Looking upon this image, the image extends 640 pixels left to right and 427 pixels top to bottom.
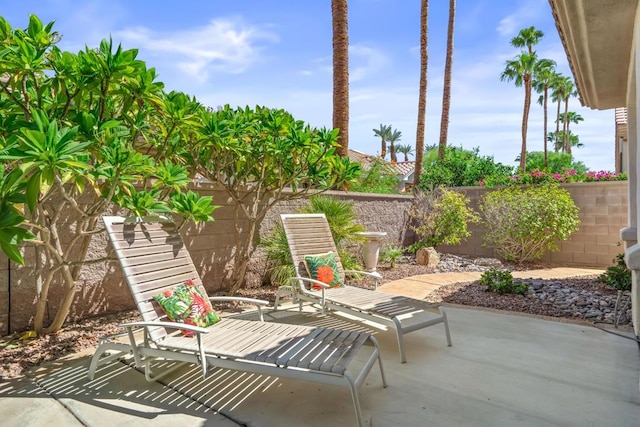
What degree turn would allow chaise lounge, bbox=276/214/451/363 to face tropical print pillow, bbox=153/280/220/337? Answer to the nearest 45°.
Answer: approximately 90° to its right

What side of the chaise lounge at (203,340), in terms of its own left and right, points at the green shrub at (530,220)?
left

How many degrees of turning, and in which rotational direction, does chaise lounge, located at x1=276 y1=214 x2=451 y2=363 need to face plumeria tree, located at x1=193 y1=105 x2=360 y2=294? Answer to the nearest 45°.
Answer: approximately 180°

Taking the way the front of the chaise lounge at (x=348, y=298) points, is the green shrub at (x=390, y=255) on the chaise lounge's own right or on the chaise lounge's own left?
on the chaise lounge's own left

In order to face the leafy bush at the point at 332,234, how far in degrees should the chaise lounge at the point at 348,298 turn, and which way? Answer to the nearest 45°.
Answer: approximately 135° to its left

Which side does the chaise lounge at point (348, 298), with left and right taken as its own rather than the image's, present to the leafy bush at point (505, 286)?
left
